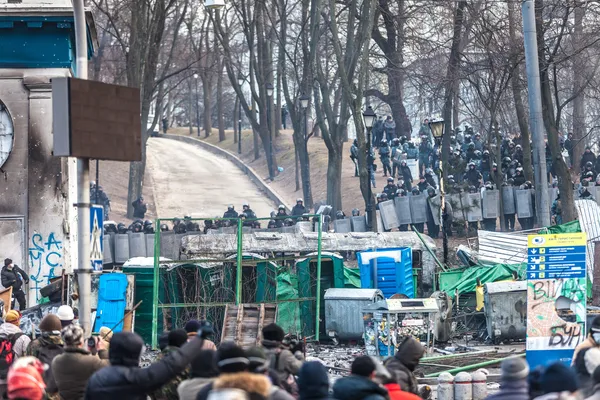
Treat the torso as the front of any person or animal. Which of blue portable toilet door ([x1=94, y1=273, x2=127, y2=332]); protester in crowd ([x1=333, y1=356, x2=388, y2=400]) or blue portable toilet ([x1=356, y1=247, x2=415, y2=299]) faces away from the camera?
the protester in crowd

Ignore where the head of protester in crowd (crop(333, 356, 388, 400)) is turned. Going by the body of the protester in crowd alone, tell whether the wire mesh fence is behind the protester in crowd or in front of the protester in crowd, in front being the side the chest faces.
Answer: in front

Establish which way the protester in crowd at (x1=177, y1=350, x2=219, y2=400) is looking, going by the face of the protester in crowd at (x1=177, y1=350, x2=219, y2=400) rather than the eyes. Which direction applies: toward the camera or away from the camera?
away from the camera

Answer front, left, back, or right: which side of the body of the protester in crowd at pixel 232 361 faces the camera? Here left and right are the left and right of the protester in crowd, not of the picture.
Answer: back

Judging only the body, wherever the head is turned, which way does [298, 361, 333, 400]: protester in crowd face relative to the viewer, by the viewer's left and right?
facing away from the viewer

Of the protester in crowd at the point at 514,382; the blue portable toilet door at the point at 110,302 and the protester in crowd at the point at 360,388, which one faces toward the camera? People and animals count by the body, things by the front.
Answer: the blue portable toilet door

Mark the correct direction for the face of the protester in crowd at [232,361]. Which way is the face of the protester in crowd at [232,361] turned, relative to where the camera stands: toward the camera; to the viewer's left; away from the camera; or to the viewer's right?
away from the camera

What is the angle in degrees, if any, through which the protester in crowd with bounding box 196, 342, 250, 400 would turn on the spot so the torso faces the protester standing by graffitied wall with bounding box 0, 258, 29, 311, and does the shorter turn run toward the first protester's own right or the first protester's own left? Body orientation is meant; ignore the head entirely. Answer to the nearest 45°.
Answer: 0° — they already face them

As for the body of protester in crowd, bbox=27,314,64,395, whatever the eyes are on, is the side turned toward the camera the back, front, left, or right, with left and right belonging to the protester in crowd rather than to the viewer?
back

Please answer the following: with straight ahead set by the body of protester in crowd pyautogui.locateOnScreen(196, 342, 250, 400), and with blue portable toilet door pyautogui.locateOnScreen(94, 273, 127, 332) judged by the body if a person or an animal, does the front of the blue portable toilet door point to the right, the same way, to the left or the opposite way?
the opposite way

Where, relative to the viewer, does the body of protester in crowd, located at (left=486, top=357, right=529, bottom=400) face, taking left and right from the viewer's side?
facing away from the viewer

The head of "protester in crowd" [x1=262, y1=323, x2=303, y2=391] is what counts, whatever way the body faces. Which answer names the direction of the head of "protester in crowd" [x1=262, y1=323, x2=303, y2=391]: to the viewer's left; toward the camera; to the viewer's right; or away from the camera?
away from the camera

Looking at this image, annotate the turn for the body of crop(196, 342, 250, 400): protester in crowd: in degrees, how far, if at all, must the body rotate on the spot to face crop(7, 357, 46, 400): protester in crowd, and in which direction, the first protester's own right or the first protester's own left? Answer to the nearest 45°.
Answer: approximately 90° to the first protester's own left

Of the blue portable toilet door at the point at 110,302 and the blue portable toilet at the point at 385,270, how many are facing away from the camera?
0

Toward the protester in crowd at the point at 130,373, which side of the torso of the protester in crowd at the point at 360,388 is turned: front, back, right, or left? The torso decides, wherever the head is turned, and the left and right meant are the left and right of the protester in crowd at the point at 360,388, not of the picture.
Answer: left
